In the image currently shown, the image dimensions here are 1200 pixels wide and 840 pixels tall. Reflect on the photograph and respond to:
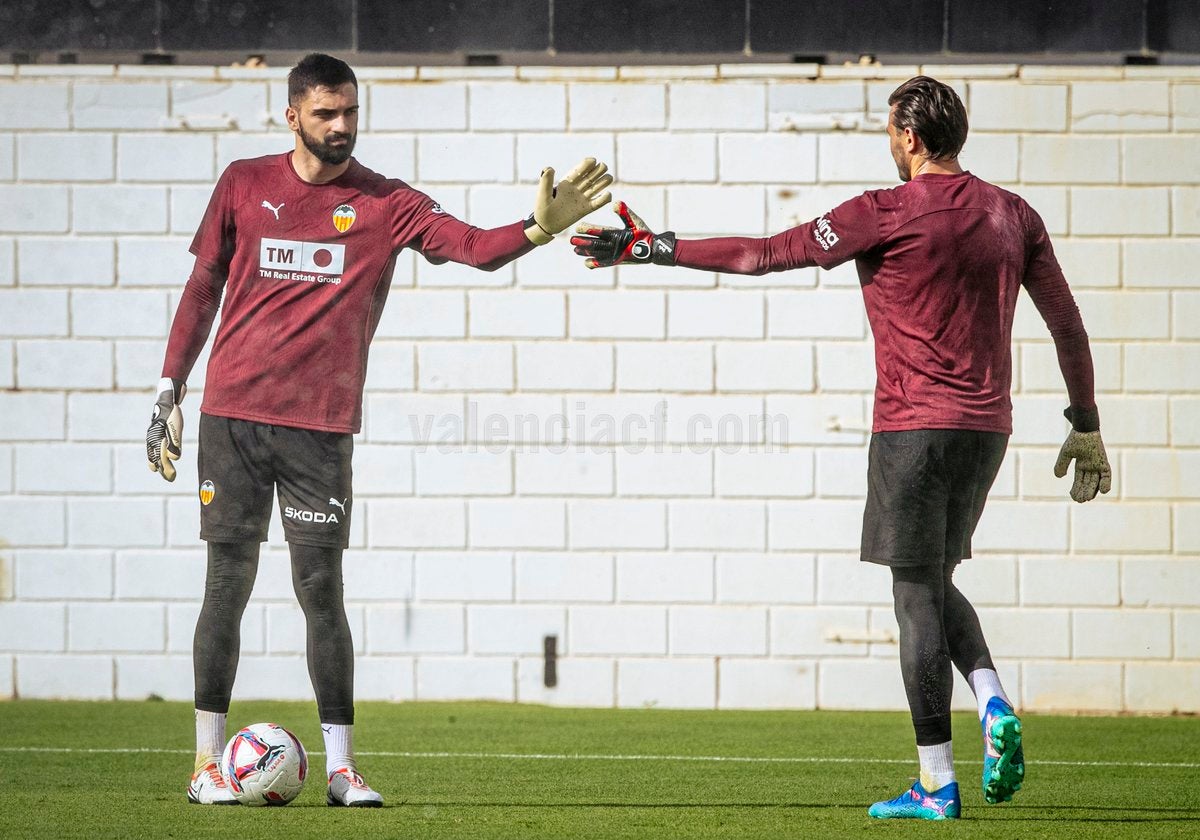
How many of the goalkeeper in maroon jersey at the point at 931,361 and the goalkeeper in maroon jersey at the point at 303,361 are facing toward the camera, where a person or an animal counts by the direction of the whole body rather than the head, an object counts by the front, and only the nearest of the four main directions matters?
1

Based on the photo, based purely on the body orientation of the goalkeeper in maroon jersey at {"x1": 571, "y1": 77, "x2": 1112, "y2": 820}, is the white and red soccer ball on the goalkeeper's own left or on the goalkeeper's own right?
on the goalkeeper's own left

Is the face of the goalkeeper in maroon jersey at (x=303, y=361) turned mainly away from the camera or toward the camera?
toward the camera

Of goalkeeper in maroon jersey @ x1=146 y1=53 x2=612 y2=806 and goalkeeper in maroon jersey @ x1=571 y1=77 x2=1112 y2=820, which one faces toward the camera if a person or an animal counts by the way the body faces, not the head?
goalkeeper in maroon jersey @ x1=146 y1=53 x2=612 y2=806

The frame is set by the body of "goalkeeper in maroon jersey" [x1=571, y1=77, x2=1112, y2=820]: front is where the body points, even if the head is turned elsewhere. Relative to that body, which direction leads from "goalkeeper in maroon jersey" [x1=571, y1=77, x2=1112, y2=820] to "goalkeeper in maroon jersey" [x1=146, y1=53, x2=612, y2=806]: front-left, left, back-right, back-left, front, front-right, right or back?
front-left

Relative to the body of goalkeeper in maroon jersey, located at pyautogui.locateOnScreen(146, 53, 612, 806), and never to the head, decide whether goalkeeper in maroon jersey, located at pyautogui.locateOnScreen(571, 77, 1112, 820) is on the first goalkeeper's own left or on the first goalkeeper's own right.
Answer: on the first goalkeeper's own left

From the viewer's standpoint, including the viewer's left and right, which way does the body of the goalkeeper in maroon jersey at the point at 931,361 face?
facing away from the viewer and to the left of the viewer

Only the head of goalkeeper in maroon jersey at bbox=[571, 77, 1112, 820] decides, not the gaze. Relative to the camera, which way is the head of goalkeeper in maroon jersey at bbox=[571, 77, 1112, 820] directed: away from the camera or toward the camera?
away from the camera
